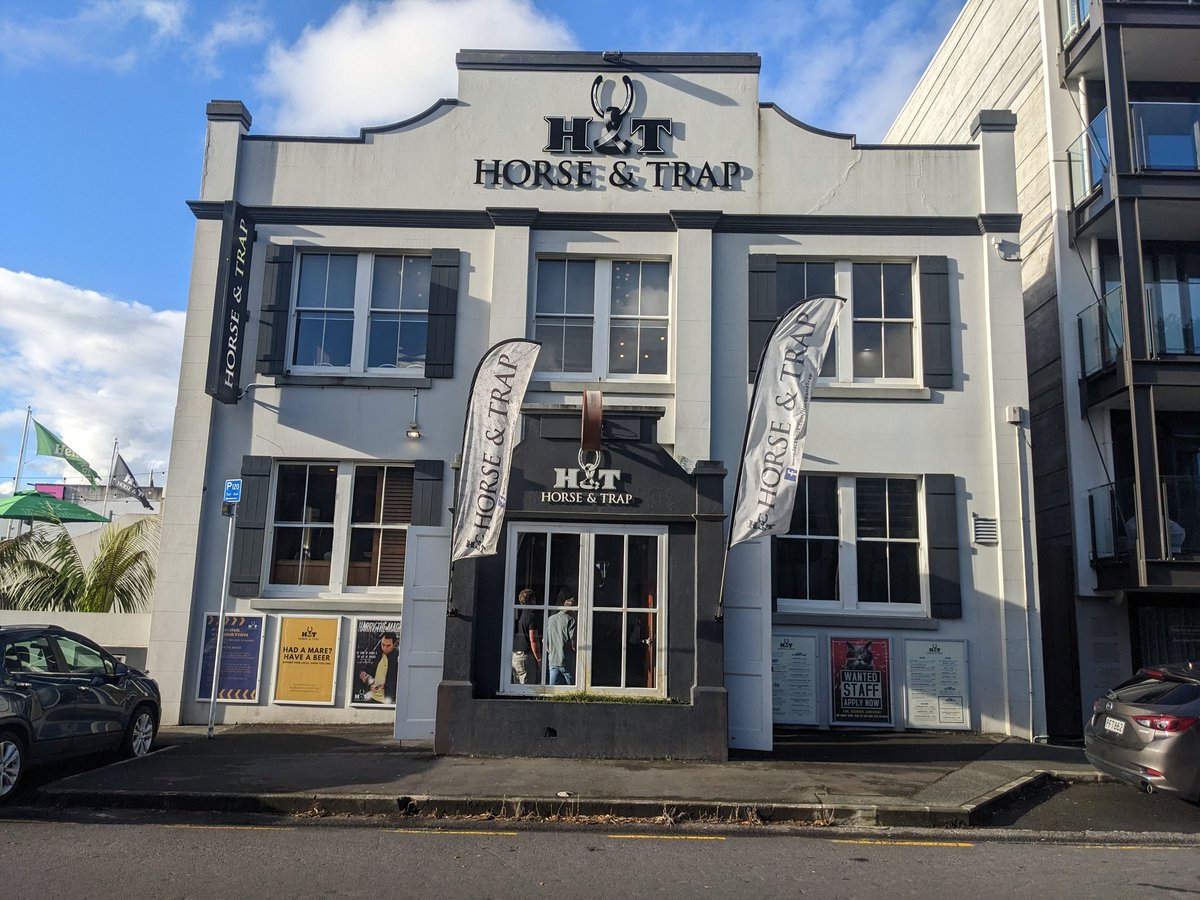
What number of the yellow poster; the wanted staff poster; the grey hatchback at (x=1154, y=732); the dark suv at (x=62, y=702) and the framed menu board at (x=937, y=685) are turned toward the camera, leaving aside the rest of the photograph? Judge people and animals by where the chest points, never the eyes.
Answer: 3

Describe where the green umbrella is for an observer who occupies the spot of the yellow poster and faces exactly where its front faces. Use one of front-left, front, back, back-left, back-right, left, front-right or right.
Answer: back-right

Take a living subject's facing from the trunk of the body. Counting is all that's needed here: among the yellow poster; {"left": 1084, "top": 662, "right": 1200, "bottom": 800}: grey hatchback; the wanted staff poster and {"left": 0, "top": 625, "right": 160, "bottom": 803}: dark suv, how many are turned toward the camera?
2

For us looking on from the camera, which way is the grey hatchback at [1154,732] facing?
facing away from the viewer and to the right of the viewer

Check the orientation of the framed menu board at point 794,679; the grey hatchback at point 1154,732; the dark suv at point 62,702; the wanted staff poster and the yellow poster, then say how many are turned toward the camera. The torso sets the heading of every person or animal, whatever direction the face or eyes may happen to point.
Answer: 3

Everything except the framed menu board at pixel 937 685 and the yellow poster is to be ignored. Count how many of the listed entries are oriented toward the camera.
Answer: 2

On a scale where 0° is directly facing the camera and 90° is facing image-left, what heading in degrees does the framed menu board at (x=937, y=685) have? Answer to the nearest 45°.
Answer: approximately 0°
